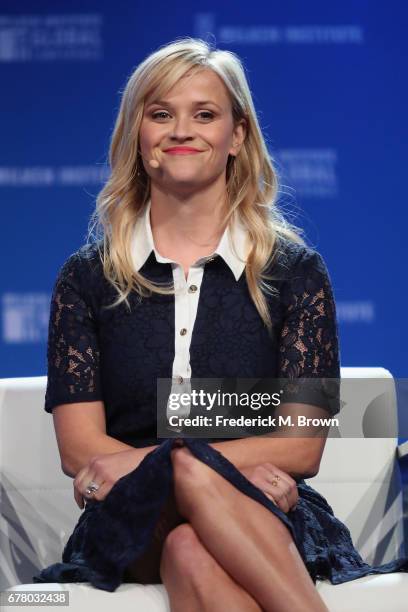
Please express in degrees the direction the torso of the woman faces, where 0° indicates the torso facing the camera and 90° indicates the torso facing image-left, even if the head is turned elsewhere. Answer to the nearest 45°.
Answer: approximately 0°
